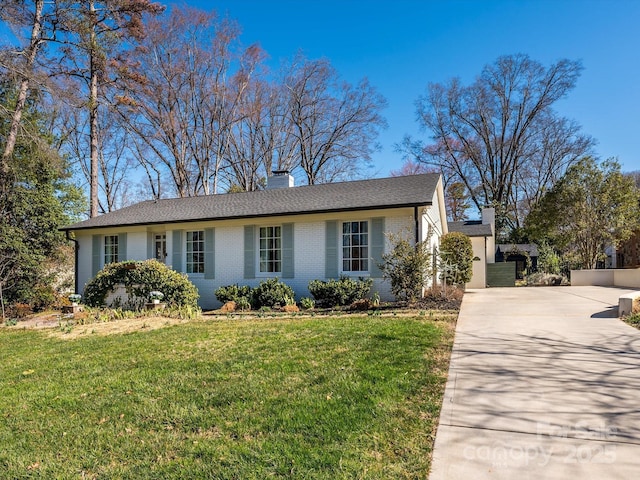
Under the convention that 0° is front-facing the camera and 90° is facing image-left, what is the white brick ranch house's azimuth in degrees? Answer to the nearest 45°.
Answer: approximately 45°

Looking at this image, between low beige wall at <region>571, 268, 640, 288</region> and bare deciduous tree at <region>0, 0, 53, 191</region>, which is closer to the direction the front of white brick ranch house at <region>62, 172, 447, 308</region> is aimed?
the bare deciduous tree

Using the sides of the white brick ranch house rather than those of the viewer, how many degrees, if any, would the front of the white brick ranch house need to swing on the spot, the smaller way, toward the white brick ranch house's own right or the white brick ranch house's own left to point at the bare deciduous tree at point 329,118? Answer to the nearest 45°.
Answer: approximately 135° to the white brick ranch house's own right

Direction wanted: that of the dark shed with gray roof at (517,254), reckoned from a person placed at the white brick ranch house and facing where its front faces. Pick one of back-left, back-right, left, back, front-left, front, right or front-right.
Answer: back

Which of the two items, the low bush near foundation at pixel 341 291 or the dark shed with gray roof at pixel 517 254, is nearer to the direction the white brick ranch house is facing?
the low bush near foundation

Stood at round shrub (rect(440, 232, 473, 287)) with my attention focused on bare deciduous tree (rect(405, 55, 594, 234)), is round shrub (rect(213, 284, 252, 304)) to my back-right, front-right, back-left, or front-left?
back-left

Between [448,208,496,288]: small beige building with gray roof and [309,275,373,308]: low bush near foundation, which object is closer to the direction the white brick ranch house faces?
the low bush near foundation

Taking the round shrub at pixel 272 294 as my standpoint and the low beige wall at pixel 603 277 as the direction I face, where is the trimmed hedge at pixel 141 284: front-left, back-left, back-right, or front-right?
back-left

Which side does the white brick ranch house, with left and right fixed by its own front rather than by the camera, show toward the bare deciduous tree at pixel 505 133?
back
